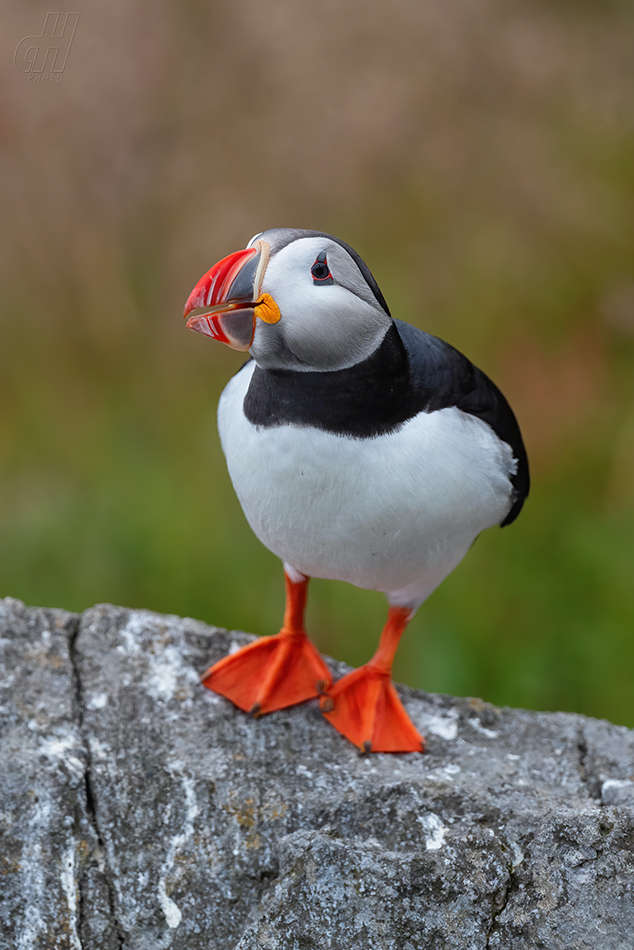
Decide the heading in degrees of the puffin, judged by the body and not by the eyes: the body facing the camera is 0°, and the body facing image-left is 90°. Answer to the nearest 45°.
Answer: approximately 45°
